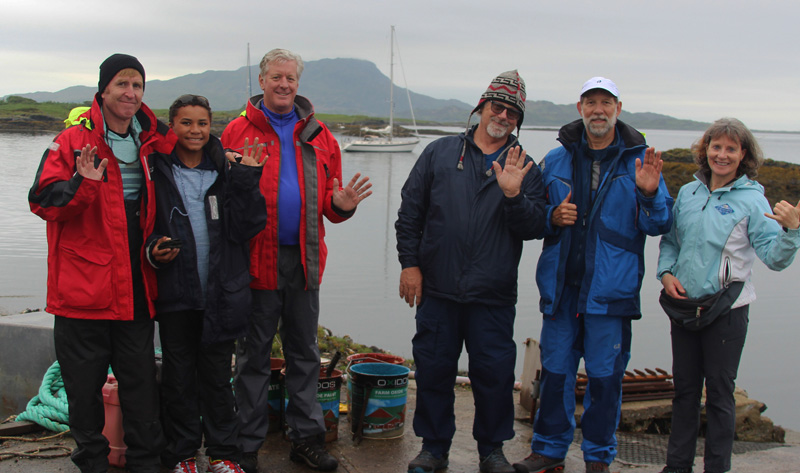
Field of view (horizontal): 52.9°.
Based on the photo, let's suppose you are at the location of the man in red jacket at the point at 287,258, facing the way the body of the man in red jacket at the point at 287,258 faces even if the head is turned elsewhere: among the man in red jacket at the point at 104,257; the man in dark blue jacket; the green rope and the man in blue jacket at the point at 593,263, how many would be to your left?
2

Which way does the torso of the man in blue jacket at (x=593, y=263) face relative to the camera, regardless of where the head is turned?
toward the camera

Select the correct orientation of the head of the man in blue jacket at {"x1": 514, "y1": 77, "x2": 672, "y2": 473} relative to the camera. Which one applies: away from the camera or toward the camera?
toward the camera

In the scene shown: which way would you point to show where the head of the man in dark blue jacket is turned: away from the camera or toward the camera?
toward the camera

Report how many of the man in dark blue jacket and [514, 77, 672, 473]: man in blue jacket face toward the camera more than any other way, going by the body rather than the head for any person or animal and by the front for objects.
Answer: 2

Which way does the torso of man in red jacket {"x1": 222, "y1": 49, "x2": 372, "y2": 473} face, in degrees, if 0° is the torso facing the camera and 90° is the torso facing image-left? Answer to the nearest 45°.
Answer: approximately 0°

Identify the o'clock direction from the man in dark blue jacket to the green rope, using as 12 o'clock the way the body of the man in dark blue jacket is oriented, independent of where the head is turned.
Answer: The green rope is roughly at 3 o'clock from the man in dark blue jacket.

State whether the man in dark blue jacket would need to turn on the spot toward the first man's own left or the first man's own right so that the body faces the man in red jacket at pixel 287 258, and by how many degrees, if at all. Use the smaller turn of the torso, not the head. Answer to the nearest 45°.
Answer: approximately 90° to the first man's own right

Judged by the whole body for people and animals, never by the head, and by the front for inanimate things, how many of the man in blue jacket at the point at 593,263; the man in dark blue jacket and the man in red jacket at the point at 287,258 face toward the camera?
3

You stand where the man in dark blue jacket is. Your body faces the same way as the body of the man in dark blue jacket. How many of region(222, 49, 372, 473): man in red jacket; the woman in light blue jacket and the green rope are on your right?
2

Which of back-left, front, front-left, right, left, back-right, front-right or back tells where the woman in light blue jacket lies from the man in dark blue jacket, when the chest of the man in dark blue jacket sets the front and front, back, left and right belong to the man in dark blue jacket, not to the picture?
left

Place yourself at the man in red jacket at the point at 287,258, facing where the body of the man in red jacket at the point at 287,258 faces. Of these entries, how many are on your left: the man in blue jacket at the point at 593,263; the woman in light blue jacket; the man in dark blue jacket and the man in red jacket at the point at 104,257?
3

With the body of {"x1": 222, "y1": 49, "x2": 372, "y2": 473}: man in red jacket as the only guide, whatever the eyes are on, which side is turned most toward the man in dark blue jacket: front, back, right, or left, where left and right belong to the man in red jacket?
left

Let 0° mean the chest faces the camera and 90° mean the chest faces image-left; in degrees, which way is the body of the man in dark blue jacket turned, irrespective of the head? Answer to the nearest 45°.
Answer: approximately 0°

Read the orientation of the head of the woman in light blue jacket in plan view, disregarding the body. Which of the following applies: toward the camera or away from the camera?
toward the camera
